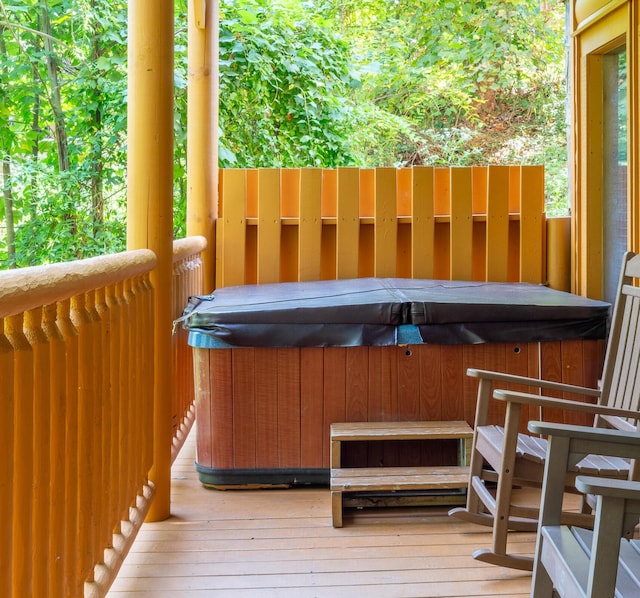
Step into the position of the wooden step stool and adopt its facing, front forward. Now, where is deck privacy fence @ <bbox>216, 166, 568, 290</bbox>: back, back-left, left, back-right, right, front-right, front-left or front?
back

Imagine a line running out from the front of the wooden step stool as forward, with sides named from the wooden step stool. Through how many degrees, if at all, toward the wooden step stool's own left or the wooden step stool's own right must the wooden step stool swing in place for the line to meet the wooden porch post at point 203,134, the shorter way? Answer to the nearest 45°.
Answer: approximately 135° to the wooden step stool's own right

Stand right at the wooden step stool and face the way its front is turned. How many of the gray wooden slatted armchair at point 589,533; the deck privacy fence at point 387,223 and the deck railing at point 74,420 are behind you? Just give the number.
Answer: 1

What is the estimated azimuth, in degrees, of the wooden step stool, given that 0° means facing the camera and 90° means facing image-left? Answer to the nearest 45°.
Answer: approximately 0°

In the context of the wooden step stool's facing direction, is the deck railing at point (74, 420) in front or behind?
in front

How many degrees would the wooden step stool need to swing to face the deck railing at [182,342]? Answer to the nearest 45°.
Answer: approximately 135° to its right
